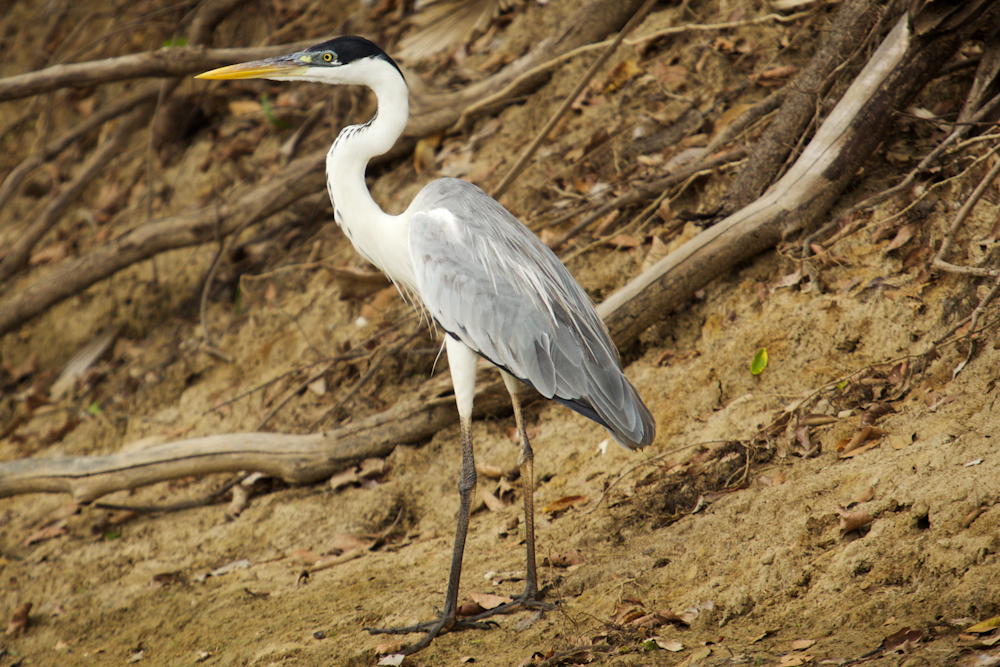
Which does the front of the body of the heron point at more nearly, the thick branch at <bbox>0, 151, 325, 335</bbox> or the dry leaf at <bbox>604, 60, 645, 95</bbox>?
the thick branch

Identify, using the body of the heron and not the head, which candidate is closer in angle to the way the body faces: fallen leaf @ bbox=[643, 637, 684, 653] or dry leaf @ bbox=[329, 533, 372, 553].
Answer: the dry leaf

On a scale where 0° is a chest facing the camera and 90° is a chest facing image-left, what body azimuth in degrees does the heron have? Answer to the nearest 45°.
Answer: approximately 90°

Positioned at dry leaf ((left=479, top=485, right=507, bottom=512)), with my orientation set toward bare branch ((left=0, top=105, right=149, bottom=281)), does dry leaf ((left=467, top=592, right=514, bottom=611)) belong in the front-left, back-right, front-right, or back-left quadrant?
back-left

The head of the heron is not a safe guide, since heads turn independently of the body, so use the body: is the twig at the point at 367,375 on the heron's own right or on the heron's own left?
on the heron's own right

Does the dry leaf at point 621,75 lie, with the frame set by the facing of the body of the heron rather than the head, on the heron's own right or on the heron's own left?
on the heron's own right
